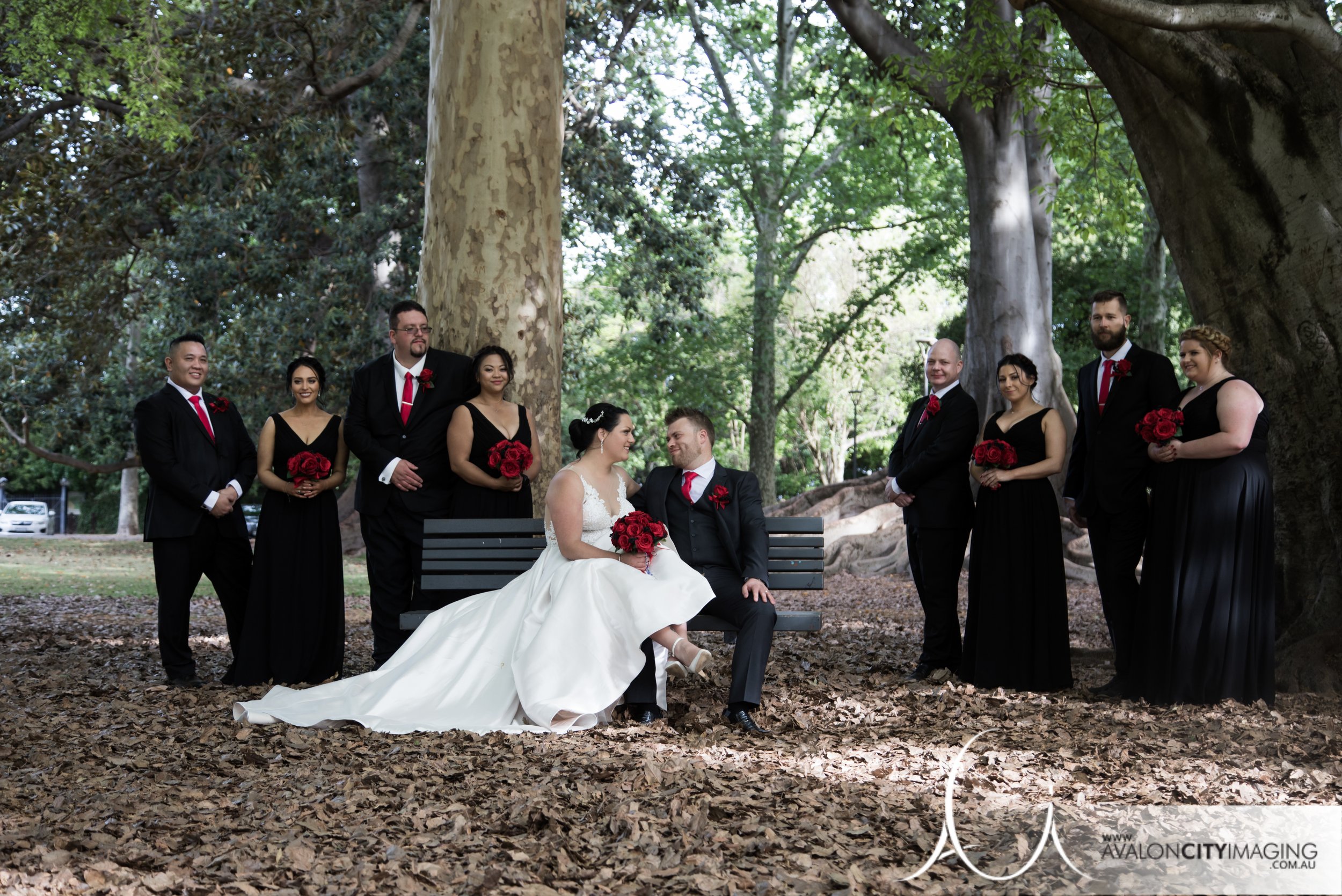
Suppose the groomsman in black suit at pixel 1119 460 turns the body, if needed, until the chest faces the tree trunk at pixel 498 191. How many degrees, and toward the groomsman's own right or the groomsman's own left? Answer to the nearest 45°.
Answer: approximately 45° to the groomsman's own right

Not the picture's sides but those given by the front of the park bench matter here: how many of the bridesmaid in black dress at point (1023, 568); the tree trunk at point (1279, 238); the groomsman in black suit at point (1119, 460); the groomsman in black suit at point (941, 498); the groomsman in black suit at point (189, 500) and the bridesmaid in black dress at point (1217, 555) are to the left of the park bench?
5

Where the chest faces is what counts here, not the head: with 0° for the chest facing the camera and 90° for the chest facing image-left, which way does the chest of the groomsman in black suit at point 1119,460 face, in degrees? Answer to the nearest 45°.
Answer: approximately 45°

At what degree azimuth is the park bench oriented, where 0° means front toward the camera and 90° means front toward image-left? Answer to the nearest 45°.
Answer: approximately 0°

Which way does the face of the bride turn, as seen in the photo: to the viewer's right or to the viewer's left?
to the viewer's right

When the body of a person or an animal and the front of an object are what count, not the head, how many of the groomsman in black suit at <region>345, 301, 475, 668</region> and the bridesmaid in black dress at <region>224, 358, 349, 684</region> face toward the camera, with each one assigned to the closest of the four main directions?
2

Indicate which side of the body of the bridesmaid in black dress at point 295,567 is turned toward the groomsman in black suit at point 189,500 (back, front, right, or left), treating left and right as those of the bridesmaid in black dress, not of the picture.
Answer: right

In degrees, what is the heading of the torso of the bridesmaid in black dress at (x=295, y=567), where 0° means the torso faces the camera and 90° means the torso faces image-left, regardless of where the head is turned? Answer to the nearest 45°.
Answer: approximately 0°

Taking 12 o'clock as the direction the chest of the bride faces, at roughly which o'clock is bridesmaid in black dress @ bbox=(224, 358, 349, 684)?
The bridesmaid in black dress is roughly at 6 o'clock from the bride.
